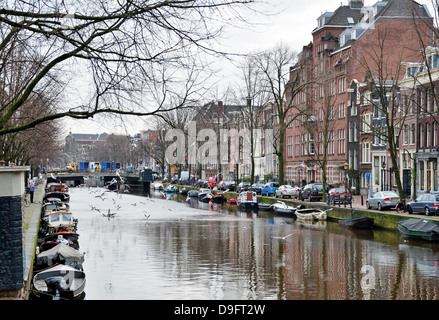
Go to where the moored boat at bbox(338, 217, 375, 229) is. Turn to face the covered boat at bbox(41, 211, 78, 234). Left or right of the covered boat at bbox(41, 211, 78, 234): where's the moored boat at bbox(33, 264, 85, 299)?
left

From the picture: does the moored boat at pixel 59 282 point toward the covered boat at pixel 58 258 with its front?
yes

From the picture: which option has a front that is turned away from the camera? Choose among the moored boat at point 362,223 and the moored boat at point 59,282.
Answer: the moored boat at point 59,282

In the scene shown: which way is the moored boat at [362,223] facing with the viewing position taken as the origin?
facing to the left of the viewer

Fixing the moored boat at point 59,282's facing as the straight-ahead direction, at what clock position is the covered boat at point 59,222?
The covered boat is roughly at 12 o'clock from the moored boat.

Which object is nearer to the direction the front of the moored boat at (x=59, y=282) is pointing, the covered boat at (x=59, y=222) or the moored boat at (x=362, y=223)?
the covered boat

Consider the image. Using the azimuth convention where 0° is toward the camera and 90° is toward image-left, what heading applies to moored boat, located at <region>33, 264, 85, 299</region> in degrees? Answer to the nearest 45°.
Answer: approximately 180°

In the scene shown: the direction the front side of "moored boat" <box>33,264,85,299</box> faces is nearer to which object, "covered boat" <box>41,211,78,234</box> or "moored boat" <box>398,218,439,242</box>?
the covered boat
